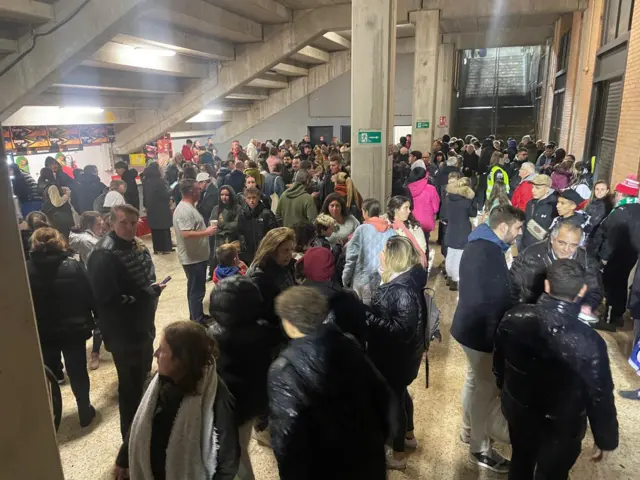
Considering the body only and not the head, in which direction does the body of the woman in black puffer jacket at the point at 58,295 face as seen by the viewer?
away from the camera

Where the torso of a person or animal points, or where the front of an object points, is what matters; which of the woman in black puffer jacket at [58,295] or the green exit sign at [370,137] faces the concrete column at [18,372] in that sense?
the green exit sign

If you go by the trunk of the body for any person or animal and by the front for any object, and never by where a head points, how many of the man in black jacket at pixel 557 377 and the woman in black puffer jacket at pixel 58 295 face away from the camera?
2

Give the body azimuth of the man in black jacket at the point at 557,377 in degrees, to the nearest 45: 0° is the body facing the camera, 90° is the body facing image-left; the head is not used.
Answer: approximately 180°

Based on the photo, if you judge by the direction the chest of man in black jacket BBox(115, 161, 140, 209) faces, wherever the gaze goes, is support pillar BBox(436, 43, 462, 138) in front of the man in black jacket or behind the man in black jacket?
behind

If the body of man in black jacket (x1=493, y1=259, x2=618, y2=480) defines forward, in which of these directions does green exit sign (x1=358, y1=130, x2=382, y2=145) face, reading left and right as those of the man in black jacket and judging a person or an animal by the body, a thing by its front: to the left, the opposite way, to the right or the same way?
the opposite way

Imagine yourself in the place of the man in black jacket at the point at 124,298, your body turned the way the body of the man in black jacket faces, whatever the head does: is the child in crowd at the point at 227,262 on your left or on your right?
on your left

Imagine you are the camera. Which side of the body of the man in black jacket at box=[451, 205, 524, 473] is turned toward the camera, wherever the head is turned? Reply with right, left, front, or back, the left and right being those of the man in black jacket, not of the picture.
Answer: right

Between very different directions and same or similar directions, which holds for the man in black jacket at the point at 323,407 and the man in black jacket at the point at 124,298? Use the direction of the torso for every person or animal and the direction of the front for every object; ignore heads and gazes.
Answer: very different directions

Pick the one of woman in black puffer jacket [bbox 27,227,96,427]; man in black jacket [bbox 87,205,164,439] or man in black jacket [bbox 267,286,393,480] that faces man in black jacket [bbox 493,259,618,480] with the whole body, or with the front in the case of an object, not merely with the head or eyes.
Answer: man in black jacket [bbox 87,205,164,439]
